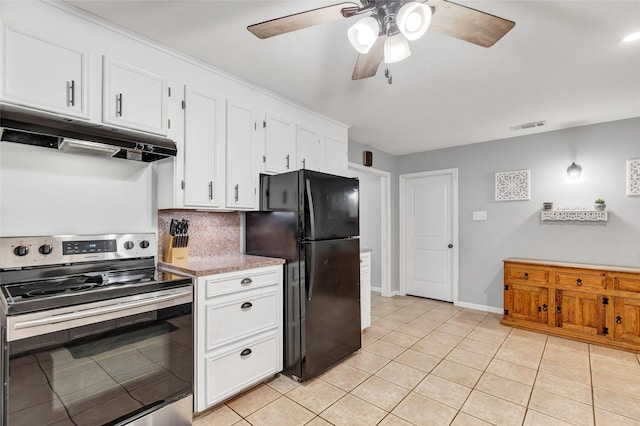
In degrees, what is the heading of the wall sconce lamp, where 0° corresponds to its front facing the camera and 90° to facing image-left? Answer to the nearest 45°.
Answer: approximately 0°

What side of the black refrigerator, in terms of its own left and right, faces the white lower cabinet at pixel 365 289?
left

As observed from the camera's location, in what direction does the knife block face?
facing the viewer and to the right of the viewer

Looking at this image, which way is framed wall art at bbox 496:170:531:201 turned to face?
toward the camera

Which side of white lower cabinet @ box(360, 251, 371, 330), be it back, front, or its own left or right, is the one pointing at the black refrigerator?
right

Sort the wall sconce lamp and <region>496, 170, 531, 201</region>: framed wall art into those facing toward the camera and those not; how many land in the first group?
2

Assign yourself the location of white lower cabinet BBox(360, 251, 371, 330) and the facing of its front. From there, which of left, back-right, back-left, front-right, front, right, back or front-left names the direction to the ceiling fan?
front-right

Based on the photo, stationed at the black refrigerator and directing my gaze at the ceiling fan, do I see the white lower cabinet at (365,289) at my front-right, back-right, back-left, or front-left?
back-left

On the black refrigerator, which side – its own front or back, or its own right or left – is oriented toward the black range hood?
right

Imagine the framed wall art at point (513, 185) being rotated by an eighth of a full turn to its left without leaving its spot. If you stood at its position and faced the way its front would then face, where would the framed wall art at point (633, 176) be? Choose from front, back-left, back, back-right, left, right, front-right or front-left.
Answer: front-left
